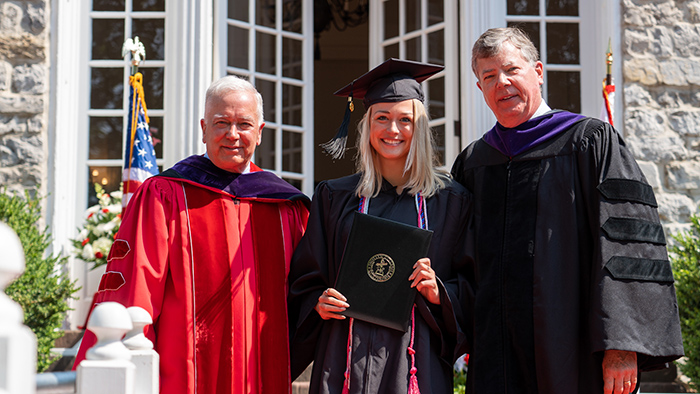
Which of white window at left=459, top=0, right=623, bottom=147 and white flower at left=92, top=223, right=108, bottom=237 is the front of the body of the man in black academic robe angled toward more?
the white flower

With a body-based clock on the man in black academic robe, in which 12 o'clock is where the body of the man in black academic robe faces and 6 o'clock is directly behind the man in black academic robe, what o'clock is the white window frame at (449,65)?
The white window frame is roughly at 4 o'clock from the man in black academic robe.

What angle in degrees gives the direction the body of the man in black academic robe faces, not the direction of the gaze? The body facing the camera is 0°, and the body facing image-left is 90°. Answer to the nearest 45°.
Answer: approximately 45°

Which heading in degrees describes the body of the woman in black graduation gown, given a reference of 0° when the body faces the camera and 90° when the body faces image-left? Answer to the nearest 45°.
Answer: approximately 0°

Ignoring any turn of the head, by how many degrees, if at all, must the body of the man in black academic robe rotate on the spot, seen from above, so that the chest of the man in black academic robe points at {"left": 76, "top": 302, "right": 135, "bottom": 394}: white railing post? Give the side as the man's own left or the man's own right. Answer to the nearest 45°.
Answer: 0° — they already face it

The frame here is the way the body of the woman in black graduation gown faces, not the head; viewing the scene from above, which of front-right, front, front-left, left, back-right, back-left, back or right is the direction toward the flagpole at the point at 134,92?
back-right

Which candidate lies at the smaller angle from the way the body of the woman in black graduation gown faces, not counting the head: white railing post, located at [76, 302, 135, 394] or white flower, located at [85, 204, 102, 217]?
the white railing post

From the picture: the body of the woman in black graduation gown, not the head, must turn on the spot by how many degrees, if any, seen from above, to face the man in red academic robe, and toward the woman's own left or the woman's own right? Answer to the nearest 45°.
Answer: approximately 90° to the woman's own right
